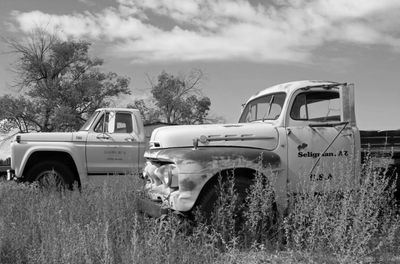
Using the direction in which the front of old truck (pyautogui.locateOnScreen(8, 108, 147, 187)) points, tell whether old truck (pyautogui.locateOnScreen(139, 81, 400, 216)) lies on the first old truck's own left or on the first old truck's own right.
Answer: on the first old truck's own left

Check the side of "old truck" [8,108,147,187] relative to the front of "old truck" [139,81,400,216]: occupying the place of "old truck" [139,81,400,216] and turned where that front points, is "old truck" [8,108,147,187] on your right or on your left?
on your right

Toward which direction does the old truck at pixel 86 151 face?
to the viewer's left

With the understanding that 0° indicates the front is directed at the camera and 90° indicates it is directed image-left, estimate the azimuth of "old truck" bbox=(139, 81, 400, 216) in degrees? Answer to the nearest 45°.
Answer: approximately 45°
